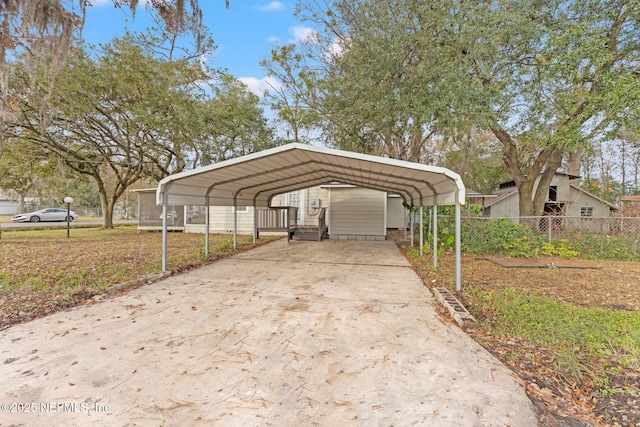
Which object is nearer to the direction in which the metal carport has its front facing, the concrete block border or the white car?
the concrete block border

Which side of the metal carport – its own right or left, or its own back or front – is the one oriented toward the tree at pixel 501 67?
left

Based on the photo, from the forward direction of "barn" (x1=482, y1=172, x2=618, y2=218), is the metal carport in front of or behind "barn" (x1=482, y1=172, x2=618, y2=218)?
in front

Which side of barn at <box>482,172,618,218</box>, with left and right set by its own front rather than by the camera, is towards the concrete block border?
front

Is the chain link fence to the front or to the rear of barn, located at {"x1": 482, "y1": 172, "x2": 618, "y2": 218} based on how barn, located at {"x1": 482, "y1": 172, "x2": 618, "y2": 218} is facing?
to the front

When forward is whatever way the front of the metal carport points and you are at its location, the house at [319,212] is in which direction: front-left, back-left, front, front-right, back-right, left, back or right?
back

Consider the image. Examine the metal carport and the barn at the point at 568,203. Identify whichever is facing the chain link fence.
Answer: the barn

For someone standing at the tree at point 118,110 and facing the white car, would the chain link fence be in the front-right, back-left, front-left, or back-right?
back-right

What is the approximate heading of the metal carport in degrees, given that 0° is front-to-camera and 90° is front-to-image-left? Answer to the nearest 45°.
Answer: approximately 0°

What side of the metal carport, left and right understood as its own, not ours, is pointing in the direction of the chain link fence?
left

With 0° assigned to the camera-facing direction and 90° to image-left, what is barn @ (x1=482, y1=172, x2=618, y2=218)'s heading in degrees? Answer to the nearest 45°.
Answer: approximately 0°

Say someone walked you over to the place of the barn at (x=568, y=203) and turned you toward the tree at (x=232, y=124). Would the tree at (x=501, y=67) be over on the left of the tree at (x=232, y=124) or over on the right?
left

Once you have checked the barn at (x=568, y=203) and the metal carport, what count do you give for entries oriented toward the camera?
2
